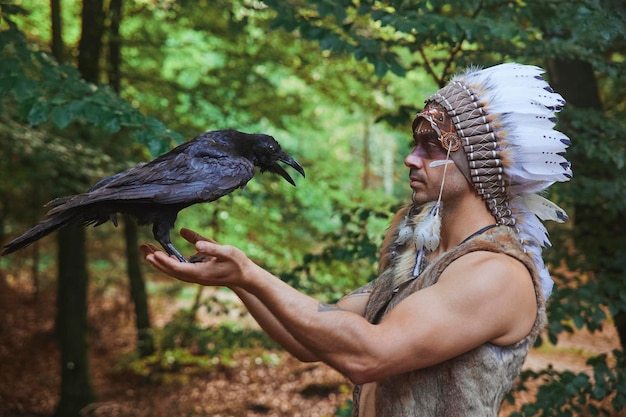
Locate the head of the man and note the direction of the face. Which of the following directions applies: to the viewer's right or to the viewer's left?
to the viewer's left

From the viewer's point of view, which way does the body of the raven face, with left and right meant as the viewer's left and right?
facing to the right of the viewer

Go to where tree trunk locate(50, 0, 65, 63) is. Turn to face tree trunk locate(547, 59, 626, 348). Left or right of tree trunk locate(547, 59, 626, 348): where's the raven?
right

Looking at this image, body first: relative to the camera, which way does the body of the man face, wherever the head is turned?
to the viewer's left

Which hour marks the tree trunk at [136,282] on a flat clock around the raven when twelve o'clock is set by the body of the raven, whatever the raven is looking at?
The tree trunk is roughly at 9 o'clock from the raven.
